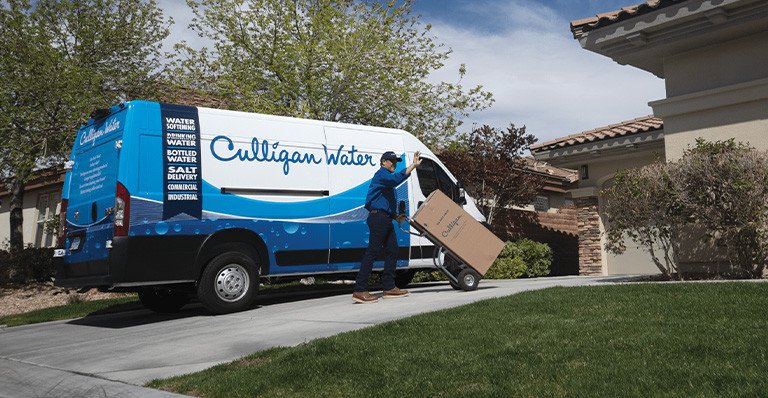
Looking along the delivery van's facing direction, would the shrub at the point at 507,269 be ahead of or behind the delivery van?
ahead

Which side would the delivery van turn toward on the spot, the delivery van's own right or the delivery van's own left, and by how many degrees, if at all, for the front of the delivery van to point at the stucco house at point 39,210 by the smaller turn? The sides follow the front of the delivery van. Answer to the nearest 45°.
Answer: approximately 90° to the delivery van's own left

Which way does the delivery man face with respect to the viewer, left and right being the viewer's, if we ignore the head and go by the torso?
facing to the right of the viewer

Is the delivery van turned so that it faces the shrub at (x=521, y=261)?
yes

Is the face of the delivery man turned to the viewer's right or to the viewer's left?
to the viewer's right

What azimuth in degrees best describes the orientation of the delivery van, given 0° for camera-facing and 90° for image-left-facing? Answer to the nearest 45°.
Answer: approximately 225°

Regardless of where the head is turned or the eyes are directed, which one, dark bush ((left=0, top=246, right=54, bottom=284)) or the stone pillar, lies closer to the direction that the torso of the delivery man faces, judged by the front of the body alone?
the stone pillar

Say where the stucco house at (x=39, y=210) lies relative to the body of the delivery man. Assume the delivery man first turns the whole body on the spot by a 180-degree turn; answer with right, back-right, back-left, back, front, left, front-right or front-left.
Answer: front-right

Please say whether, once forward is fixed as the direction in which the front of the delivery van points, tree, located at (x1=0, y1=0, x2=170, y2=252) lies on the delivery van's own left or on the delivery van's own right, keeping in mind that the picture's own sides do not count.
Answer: on the delivery van's own left
